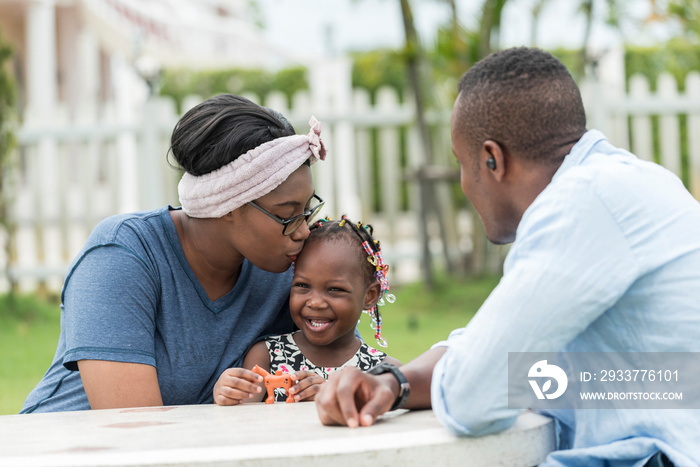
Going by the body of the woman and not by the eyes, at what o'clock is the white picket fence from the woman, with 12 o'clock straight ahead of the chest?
The white picket fence is roughly at 8 o'clock from the woman.

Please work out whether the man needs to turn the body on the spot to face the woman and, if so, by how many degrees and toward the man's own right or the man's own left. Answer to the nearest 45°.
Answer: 0° — they already face them

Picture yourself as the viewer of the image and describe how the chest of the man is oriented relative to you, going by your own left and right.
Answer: facing away from the viewer and to the left of the viewer

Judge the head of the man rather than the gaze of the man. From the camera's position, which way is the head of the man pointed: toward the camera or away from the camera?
away from the camera

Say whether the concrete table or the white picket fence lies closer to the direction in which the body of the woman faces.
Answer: the concrete table

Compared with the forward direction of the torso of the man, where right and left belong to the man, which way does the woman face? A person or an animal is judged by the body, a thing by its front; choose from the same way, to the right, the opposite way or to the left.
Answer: the opposite way

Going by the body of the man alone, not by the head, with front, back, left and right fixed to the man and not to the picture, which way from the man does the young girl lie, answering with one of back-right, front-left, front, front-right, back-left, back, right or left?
front

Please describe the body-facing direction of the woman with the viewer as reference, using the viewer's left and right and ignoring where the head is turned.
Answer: facing the viewer and to the right of the viewer
